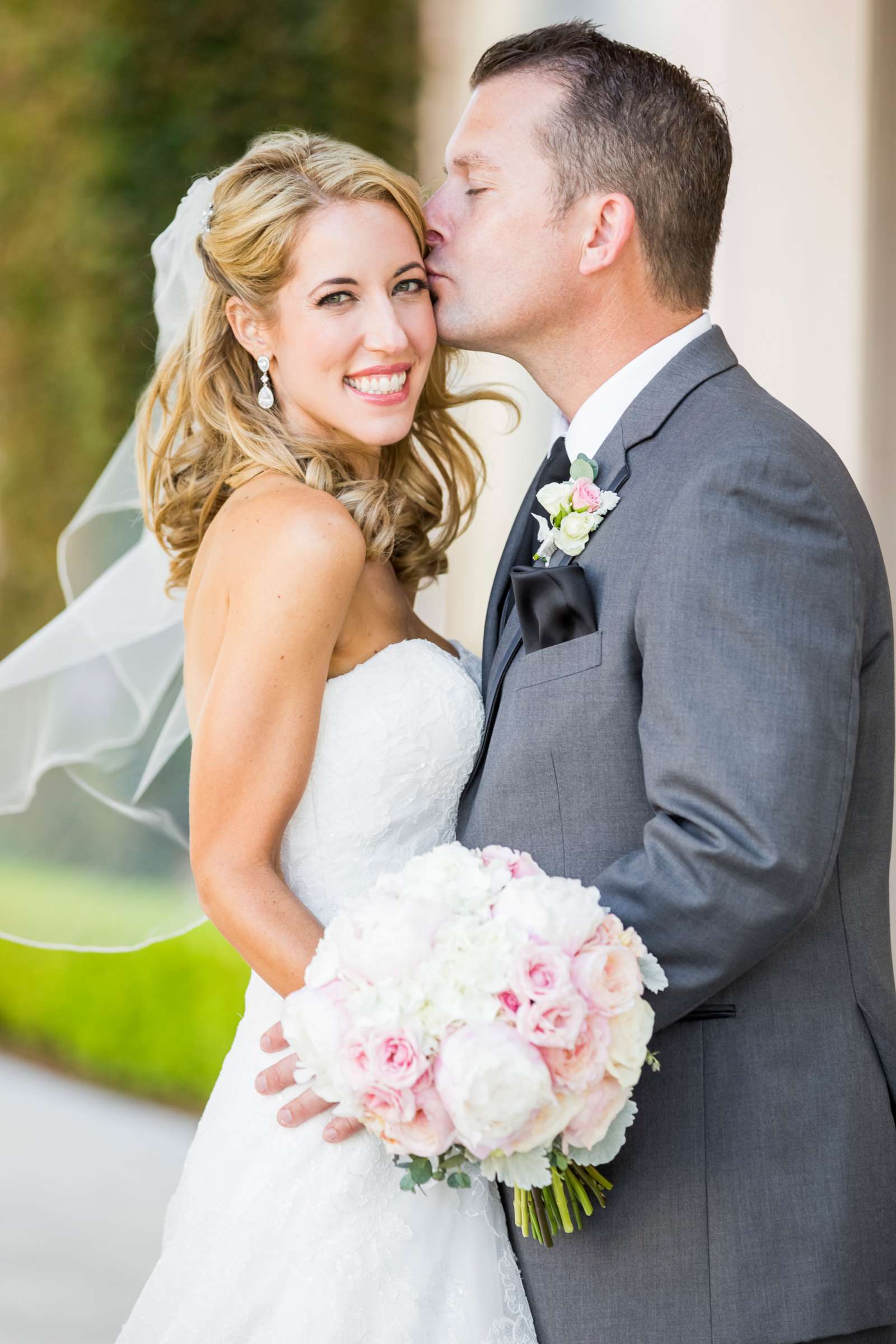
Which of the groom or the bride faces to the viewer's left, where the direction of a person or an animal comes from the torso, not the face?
the groom

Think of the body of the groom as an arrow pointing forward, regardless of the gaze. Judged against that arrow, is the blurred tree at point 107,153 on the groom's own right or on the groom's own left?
on the groom's own right

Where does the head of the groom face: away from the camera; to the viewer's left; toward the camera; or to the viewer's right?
to the viewer's left

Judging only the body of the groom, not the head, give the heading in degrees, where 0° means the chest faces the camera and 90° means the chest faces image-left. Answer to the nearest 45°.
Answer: approximately 90°

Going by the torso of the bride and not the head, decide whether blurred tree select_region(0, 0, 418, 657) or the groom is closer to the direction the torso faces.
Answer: the groom
